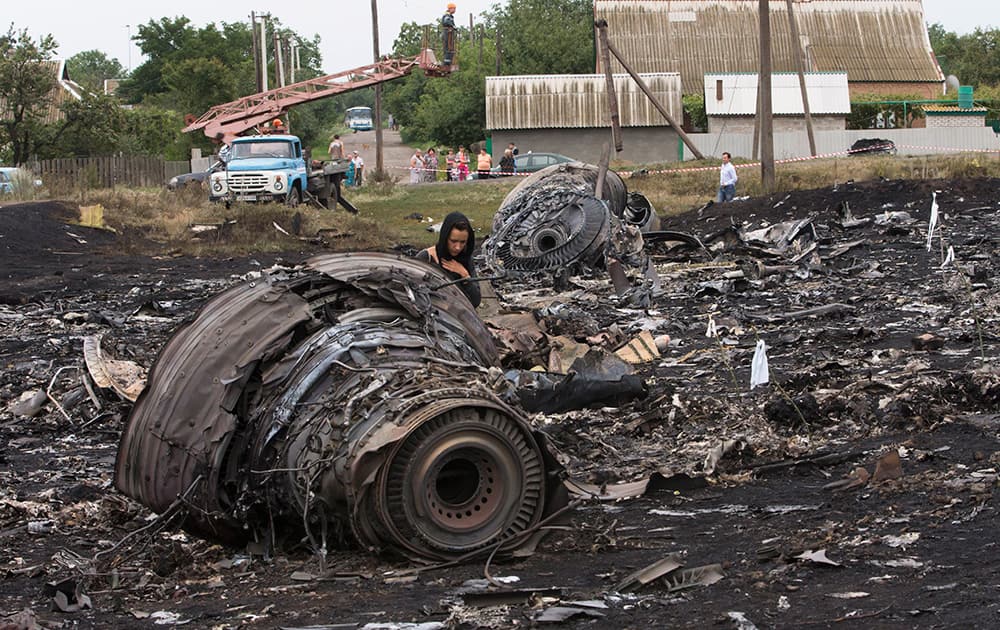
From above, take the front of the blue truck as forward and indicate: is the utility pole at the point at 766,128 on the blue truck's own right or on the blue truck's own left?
on the blue truck's own left

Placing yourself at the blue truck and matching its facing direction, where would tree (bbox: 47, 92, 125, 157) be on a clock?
The tree is roughly at 4 o'clock from the blue truck.

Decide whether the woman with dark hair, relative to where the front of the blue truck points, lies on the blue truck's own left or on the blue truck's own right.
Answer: on the blue truck's own left
